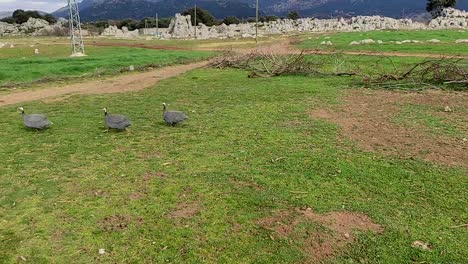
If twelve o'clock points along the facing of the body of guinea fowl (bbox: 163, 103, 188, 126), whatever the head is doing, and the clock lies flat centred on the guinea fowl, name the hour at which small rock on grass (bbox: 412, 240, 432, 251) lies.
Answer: The small rock on grass is roughly at 8 o'clock from the guinea fowl.

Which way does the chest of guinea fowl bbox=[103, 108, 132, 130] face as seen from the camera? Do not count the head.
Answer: to the viewer's left

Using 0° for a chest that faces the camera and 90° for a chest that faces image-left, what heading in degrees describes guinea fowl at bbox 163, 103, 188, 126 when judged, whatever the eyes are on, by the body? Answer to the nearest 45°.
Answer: approximately 90°

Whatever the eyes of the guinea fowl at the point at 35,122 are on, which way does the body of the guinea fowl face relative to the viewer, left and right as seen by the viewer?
facing to the left of the viewer

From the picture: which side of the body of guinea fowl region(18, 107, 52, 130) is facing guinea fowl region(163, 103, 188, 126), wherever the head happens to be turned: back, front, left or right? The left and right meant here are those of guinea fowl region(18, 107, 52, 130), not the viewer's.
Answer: back

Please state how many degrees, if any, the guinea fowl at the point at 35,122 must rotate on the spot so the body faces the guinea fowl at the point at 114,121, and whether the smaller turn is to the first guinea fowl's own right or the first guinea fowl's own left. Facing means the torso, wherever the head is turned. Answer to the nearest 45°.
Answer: approximately 135° to the first guinea fowl's own left

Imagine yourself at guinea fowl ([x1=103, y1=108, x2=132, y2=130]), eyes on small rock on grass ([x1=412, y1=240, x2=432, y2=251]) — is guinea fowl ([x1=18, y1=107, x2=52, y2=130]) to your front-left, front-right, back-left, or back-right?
back-right

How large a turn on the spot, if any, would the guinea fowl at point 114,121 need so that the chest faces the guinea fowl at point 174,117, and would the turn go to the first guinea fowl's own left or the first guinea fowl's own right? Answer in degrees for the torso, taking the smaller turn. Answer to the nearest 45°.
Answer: approximately 180°

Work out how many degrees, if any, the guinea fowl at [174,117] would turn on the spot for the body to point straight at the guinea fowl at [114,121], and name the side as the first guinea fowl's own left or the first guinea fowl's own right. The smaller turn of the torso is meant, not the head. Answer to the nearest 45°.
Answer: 0° — it already faces it

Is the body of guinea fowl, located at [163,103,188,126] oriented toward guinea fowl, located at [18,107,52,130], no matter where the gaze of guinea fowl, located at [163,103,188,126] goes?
yes

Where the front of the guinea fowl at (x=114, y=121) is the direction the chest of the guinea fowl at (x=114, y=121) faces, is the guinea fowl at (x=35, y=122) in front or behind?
in front

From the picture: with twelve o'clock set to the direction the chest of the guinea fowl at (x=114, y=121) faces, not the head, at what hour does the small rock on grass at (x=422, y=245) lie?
The small rock on grass is roughly at 8 o'clock from the guinea fowl.
